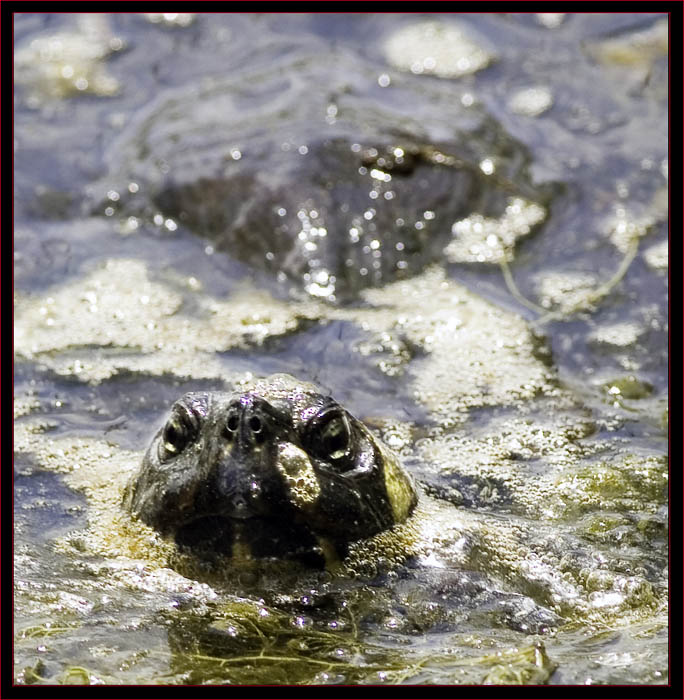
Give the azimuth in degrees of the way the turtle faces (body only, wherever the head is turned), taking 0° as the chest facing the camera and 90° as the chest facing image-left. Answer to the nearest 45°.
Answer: approximately 0°

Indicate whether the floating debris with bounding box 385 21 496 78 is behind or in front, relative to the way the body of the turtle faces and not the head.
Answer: behind

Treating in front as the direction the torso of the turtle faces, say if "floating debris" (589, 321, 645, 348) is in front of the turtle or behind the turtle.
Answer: behind

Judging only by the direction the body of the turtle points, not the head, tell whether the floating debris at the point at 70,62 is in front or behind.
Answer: behind

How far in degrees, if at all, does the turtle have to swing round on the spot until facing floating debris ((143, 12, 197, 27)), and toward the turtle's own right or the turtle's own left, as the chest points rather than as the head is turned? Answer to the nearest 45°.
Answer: approximately 180°

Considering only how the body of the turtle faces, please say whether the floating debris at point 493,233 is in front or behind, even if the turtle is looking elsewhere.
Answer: behind

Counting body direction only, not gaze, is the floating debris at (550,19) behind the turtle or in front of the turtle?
behind

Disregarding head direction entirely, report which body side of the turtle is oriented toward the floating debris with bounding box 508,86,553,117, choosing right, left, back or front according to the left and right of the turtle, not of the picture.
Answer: back
